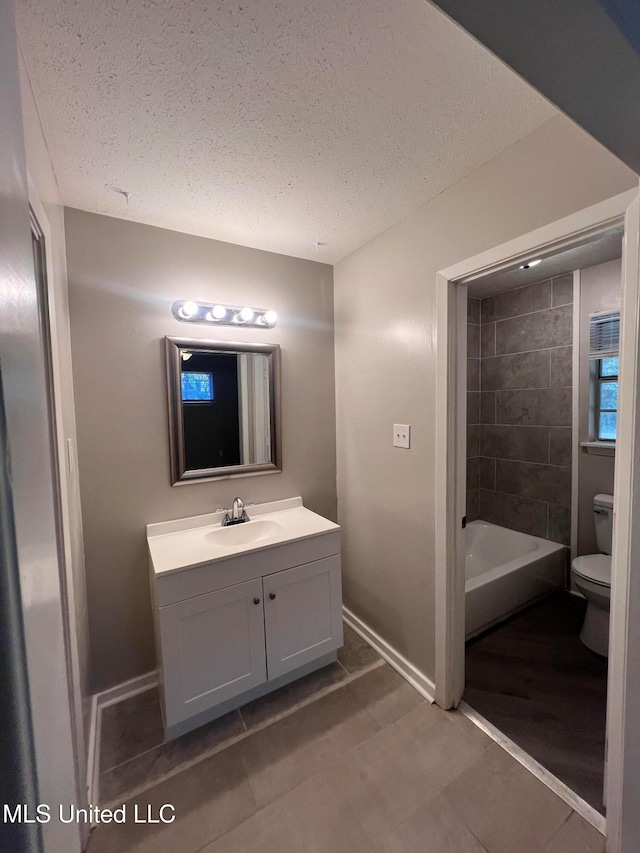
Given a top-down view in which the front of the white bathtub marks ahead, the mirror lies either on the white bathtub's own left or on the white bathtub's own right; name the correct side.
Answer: on the white bathtub's own right

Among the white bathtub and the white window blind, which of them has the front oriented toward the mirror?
the white window blind

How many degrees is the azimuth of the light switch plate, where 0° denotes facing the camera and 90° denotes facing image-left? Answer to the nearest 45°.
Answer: approximately 45°

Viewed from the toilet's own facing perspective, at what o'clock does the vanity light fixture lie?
The vanity light fixture is roughly at 12 o'clock from the toilet.

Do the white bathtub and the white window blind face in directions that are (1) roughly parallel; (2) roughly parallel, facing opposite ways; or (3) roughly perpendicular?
roughly perpendicular

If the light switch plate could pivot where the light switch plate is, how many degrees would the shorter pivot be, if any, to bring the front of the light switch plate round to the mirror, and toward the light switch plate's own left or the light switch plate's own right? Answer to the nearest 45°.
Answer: approximately 45° to the light switch plate's own right

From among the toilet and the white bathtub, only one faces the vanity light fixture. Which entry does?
the toilet
